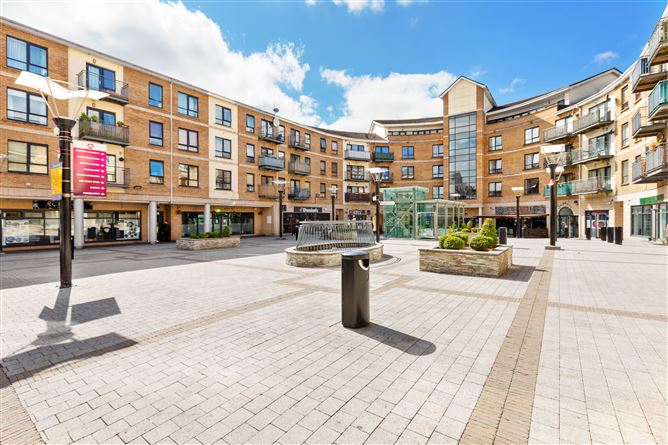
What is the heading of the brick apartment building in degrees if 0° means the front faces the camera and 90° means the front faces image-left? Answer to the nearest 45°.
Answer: approximately 0°

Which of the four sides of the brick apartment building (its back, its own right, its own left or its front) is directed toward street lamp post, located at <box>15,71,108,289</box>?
front

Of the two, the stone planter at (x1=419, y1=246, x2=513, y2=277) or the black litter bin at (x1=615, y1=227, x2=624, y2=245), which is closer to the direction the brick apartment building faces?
the stone planter

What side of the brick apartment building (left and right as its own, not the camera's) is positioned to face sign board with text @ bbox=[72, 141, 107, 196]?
front

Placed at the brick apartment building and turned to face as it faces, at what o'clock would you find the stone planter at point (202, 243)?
The stone planter is roughly at 1 o'clock from the brick apartment building.

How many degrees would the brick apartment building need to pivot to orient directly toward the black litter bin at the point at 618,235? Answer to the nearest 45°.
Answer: approximately 90° to its left

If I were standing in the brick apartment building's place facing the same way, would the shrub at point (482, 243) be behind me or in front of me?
in front

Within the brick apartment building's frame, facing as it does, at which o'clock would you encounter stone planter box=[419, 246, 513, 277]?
The stone planter is roughly at 11 o'clock from the brick apartment building.

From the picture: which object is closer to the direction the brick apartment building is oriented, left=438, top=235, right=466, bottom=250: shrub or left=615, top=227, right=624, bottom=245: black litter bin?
the shrub

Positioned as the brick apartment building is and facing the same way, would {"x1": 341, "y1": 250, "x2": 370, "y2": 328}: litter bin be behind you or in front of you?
in front
